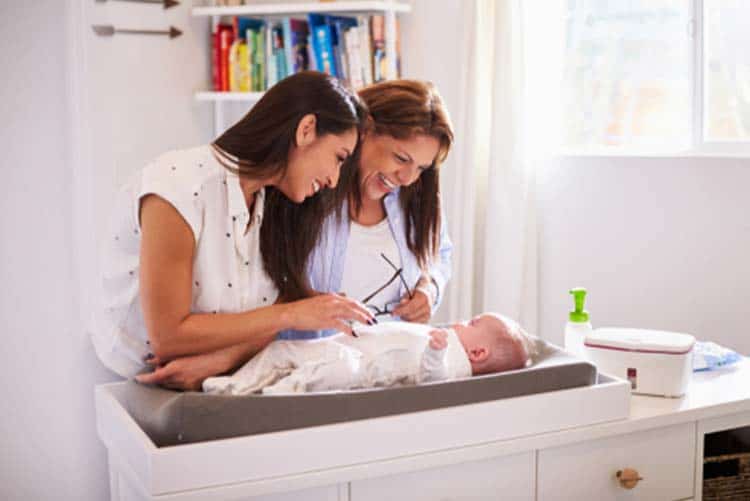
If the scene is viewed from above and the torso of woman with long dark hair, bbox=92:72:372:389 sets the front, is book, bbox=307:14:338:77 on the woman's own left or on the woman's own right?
on the woman's own left

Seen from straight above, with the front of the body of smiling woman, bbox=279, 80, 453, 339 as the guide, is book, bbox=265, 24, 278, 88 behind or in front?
behind

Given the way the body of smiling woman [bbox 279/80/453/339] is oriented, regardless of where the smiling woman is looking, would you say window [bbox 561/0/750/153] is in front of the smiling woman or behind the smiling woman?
behind

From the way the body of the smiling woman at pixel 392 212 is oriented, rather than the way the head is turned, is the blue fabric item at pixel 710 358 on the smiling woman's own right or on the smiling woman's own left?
on the smiling woman's own left

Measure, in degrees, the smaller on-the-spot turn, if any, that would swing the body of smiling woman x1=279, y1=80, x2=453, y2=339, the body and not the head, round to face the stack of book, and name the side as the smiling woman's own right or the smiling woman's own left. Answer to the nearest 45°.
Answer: approximately 180°

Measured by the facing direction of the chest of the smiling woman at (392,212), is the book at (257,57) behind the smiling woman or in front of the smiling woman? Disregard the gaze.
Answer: behind

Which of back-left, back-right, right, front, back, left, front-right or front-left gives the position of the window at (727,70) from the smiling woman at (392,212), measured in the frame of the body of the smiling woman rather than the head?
back-left

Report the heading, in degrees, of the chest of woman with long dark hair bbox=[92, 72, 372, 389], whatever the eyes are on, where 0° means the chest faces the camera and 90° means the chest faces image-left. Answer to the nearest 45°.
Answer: approximately 315°

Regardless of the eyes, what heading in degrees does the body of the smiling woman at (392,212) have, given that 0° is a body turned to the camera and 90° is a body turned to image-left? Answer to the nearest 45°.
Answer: approximately 0°
